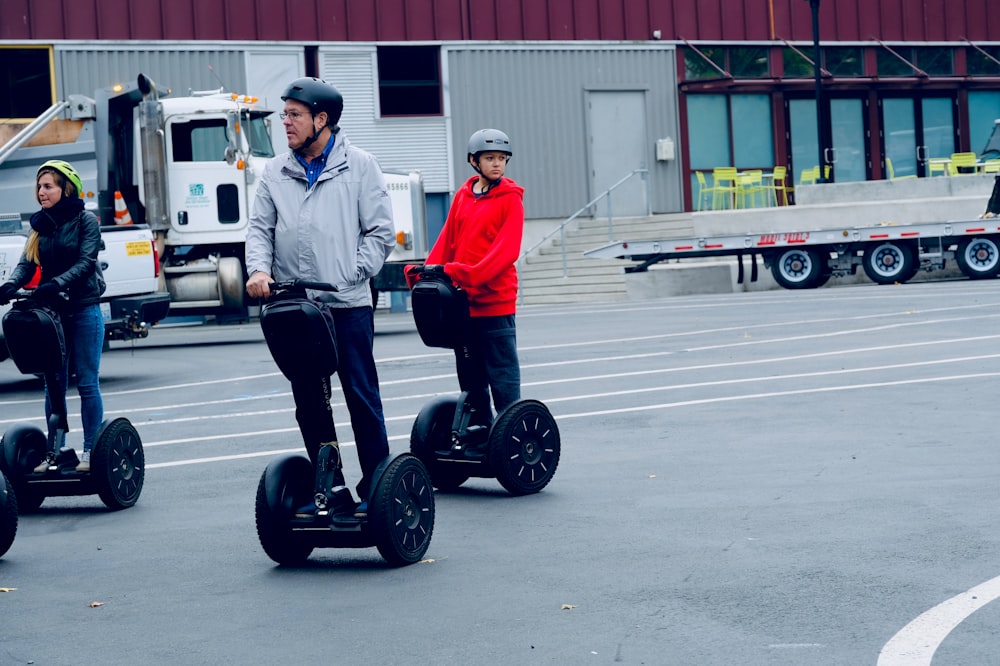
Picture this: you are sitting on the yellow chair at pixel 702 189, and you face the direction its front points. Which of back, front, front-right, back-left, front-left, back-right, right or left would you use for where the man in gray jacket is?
right

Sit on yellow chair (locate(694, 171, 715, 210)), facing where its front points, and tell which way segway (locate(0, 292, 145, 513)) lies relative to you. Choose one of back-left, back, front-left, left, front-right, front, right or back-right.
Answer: right

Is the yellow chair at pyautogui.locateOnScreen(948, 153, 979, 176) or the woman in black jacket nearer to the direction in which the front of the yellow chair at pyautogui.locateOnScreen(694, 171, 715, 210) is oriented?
the yellow chair

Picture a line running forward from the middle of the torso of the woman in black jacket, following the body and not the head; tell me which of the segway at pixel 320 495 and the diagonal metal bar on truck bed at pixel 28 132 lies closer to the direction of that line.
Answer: the segway

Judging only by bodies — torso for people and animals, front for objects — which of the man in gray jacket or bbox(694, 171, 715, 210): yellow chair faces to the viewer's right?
the yellow chair

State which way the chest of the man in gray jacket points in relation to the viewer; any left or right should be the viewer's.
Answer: facing the viewer and to the left of the viewer

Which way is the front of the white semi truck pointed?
to the viewer's right

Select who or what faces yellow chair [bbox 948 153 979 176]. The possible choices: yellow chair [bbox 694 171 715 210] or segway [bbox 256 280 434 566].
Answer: yellow chair [bbox 694 171 715 210]

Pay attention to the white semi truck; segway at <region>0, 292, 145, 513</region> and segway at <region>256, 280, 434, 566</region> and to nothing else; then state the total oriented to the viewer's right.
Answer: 1

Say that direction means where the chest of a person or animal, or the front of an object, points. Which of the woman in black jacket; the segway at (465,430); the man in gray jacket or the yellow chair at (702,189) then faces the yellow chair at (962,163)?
the yellow chair at (702,189)

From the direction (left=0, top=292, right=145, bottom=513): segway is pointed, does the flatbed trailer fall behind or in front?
behind

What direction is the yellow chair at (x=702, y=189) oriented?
to the viewer's right
